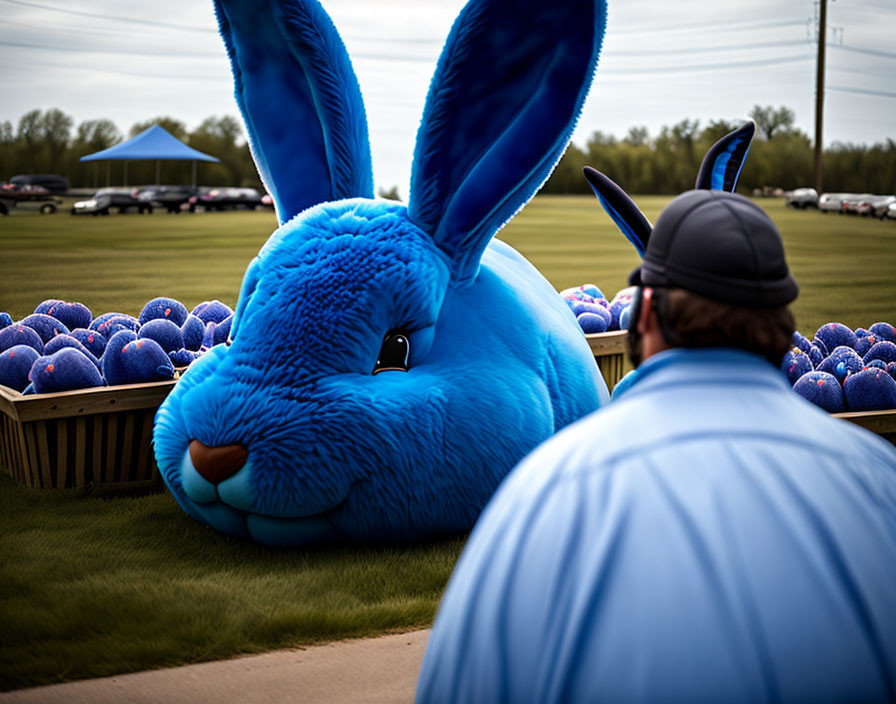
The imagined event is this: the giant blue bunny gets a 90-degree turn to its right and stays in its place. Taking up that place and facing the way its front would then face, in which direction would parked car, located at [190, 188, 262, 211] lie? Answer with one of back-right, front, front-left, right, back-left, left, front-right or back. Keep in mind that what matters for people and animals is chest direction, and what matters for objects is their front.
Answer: front-right

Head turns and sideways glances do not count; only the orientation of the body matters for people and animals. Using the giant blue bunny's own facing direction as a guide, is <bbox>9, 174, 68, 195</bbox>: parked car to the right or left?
on its right

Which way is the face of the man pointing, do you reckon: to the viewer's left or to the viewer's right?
to the viewer's left

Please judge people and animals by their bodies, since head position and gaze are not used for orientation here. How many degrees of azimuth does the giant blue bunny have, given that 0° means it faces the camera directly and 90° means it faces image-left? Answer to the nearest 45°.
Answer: approximately 45°

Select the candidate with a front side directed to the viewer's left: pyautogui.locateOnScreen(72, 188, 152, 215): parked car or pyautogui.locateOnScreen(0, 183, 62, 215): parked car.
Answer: pyautogui.locateOnScreen(72, 188, 152, 215): parked car

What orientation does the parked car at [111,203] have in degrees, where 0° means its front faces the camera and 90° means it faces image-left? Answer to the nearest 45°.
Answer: approximately 90°

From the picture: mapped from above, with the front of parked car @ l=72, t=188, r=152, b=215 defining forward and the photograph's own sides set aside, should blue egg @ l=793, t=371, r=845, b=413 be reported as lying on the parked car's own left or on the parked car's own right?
on the parked car's own left

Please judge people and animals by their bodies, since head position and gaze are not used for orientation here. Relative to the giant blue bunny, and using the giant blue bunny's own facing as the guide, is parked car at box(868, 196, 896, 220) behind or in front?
behind

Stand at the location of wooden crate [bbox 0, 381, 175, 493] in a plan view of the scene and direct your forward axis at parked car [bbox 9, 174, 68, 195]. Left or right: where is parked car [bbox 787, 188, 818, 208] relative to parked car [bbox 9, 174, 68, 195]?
right

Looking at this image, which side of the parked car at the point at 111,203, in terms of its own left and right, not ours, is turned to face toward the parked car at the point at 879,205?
back
